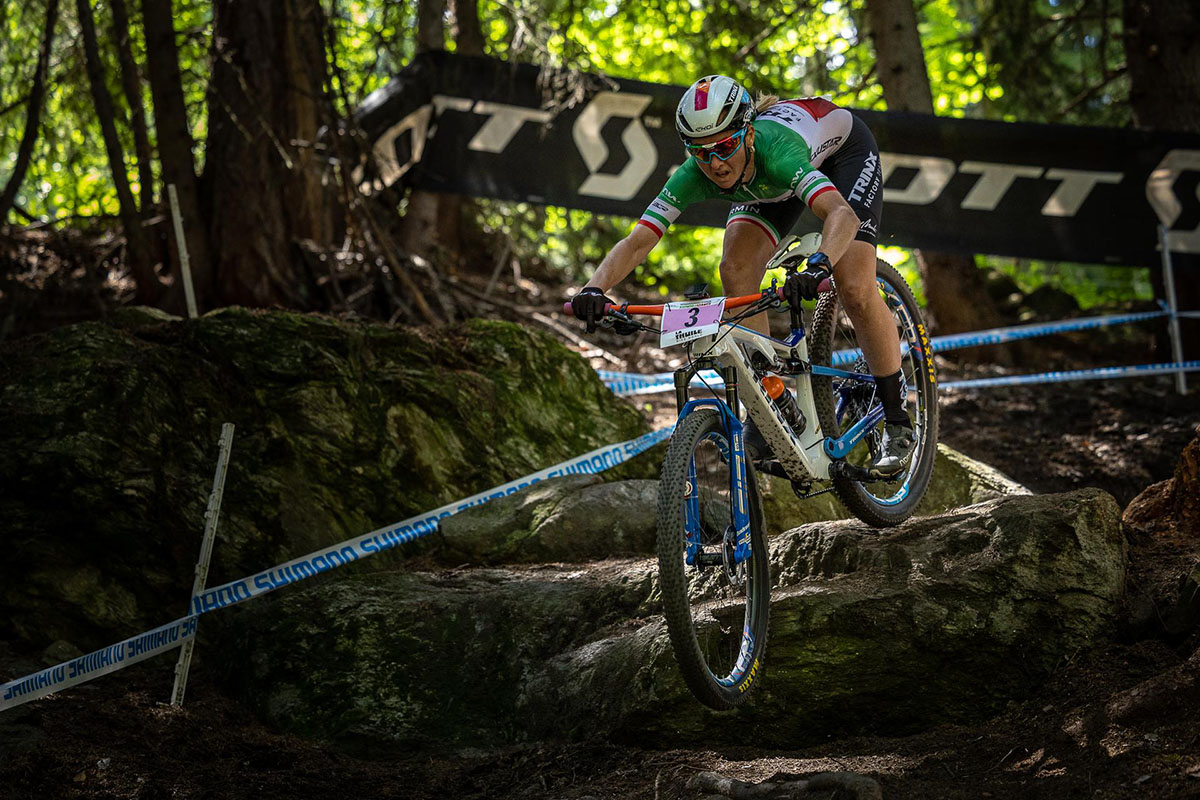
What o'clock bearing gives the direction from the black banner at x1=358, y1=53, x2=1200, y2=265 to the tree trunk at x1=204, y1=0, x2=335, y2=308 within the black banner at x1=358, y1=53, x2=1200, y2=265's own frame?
The tree trunk is roughly at 2 o'clock from the black banner.

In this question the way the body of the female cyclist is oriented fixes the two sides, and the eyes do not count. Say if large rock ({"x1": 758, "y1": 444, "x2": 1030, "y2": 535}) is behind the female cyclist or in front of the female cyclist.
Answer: behind

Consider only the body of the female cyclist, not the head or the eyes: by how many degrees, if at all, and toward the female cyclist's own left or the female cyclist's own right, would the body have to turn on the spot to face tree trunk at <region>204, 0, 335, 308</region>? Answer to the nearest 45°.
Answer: approximately 90° to the female cyclist's own right

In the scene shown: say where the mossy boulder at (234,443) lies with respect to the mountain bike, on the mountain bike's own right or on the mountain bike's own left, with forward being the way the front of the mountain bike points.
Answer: on the mountain bike's own right

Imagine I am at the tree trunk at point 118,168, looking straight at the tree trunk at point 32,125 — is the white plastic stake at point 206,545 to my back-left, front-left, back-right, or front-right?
back-left

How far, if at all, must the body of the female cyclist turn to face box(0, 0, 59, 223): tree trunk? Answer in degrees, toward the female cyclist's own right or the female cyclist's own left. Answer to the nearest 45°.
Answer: approximately 90° to the female cyclist's own right

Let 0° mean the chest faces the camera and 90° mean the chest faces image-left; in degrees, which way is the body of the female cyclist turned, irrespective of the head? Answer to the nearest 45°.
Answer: approximately 45°

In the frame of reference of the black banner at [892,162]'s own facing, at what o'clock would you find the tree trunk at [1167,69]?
The tree trunk is roughly at 8 o'clock from the black banner.

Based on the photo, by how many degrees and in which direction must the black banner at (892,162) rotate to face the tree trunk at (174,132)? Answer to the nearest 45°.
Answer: approximately 45° to its right

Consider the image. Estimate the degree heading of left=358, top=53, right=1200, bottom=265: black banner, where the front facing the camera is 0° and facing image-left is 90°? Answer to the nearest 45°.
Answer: approximately 0°

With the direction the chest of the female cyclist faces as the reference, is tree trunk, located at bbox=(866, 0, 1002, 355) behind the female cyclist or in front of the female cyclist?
behind
